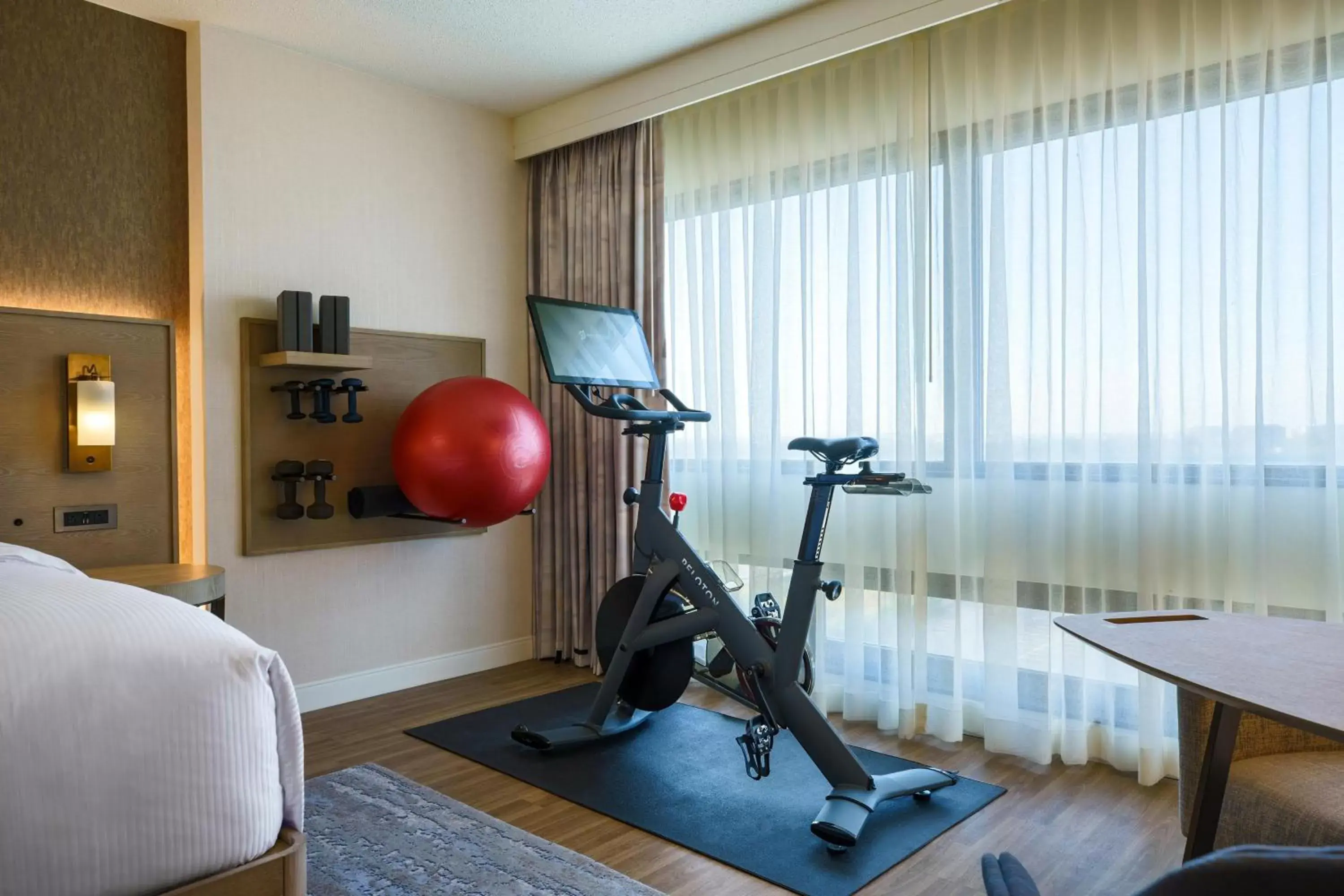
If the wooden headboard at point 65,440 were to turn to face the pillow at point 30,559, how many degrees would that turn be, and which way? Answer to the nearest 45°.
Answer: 0° — it already faces it

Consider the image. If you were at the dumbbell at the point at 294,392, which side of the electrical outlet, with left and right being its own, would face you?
left

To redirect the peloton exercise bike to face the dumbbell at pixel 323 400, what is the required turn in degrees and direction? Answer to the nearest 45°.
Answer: approximately 45° to its left

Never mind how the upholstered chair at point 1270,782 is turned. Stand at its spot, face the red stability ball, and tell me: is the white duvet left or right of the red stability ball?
left

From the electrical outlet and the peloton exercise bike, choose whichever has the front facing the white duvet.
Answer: the electrical outlet

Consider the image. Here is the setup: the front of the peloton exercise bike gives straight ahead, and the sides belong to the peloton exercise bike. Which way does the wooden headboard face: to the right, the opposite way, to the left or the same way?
the opposite way

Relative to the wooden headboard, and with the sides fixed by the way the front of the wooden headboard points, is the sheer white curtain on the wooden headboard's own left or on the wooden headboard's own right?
on the wooden headboard's own left

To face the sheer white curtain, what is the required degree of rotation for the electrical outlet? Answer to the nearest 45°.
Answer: approximately 45° to its left
